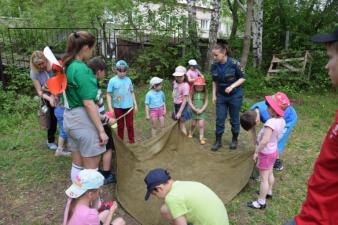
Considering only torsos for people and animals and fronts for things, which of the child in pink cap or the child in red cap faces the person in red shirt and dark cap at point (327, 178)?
the child in red cap

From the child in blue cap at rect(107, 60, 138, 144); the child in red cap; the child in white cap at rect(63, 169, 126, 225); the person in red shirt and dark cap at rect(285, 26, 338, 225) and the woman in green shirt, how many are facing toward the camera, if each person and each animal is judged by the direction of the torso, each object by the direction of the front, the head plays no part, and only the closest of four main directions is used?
2

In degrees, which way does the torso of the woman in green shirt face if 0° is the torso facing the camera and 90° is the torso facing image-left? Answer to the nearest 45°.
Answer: approximately 225°

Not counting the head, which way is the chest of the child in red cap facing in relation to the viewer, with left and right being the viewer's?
facing the viewer

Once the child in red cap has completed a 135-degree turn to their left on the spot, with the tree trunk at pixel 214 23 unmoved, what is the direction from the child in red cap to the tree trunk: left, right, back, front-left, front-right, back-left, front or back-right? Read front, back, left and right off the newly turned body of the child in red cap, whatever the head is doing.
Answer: front-left

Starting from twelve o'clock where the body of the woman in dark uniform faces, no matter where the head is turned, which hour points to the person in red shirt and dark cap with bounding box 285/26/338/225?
The person in red shirt and dark cap is roughly at 10 o'clock from the woman in dark uniform.

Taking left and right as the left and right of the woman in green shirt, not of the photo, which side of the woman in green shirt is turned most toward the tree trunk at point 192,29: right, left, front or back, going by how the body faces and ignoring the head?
front

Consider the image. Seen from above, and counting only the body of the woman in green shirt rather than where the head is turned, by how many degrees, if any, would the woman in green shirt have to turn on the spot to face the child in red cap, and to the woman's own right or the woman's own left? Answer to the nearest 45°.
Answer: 0° — they already face them

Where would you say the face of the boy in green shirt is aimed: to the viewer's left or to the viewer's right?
to the viewer's left

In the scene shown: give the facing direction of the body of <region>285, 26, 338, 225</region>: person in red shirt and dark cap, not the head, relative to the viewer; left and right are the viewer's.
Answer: facing to the left of the viewer

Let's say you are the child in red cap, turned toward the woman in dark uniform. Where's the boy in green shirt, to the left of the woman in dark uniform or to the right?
right
